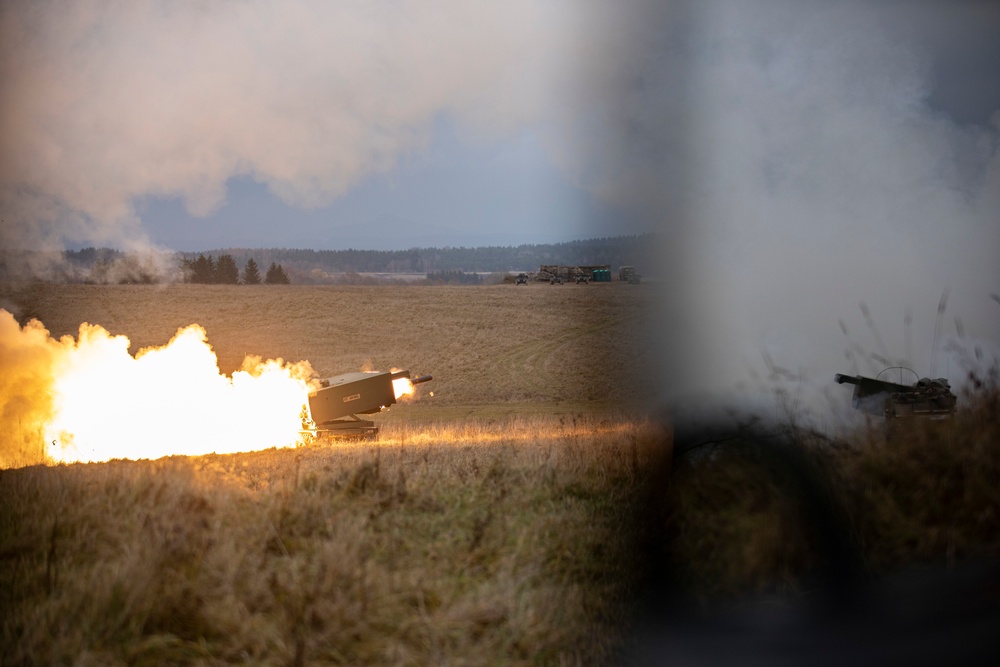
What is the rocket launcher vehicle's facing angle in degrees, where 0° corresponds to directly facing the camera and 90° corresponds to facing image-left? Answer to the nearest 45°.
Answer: approximately 270°

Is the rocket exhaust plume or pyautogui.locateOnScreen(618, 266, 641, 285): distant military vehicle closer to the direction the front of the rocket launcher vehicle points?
the distant military vehicle

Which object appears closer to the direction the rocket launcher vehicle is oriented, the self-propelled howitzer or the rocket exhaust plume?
the self-propelled howitzer

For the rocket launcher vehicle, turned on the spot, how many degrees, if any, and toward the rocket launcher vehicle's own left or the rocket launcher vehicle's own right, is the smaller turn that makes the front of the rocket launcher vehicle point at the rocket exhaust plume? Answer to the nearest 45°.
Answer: approximately 135° to the rocket launcher vehicle's own left
